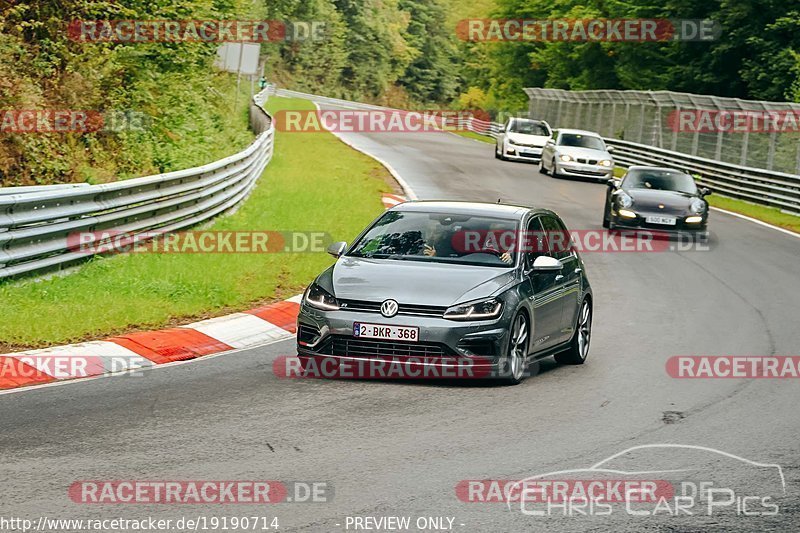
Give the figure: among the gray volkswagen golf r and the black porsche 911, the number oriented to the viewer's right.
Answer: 0

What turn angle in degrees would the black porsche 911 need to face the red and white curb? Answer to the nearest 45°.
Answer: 0° — it already faces it

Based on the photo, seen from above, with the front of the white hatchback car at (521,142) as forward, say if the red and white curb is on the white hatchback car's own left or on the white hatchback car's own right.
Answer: on the white hatchback car's own right

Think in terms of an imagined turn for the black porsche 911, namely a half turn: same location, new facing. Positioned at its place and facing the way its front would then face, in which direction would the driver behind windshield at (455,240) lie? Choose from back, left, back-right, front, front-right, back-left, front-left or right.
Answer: back

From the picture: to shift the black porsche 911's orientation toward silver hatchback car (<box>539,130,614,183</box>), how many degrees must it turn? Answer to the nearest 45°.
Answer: approximately 180°

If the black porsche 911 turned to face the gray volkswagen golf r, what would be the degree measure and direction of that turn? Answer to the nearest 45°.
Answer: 0° — it already faces it

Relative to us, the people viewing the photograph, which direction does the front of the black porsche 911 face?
facing the viewer

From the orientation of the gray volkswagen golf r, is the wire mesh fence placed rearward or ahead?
rearward
